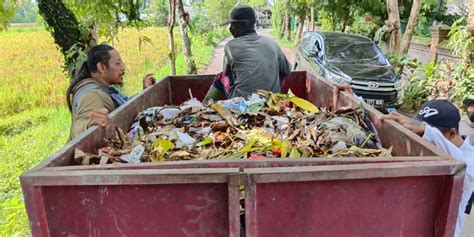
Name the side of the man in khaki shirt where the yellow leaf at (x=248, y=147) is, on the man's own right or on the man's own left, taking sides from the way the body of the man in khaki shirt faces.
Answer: on the man's own right

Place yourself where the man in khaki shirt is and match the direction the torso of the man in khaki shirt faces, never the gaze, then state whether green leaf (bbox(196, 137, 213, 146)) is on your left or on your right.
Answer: on your right

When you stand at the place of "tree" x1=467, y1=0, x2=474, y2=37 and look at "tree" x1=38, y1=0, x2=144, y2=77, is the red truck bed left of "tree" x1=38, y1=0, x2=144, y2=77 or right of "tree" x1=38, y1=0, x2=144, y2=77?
left

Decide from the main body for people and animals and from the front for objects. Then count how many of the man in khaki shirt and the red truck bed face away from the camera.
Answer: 1

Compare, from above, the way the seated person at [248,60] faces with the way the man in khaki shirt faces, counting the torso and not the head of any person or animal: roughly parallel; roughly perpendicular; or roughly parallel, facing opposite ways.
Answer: roughly perpendicular

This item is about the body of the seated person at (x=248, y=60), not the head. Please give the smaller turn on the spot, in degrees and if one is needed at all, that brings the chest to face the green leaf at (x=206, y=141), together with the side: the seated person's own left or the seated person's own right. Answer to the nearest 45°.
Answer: approximately 135° to the seated person's own left

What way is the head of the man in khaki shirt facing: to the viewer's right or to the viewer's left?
to the viewer's right

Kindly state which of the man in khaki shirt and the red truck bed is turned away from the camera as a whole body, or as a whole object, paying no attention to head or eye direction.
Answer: the red truck bed

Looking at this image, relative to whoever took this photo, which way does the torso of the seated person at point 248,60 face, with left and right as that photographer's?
facing away from the viewer and to the left of the viewer

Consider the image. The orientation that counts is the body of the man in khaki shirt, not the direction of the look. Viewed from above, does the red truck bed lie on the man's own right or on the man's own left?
on the man's own right

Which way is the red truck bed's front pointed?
away from the camera

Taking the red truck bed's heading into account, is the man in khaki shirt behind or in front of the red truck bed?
in front

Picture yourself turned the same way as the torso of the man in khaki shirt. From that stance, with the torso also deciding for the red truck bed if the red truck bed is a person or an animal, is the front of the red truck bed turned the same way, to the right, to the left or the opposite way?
to the left

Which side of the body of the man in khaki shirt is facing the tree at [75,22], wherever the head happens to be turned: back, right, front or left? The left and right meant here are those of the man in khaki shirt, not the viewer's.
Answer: left

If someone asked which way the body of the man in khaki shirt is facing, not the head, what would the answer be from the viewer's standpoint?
to the viewer's right

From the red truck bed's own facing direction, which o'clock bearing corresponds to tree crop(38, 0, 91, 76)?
The tree is roughly at 11 o'clock from the red truck bed.
